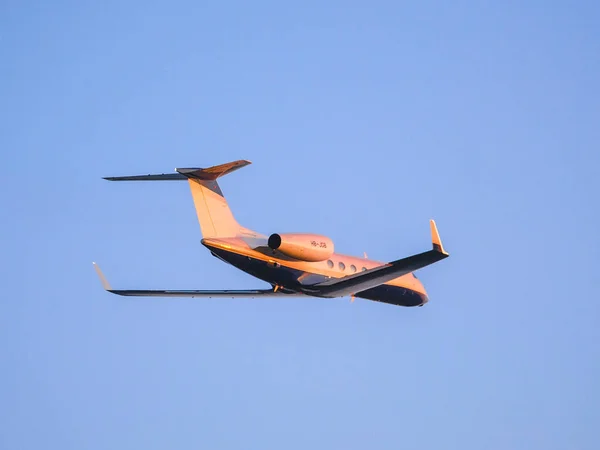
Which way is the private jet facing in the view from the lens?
facing away from the viewer and to the right of the viewer
